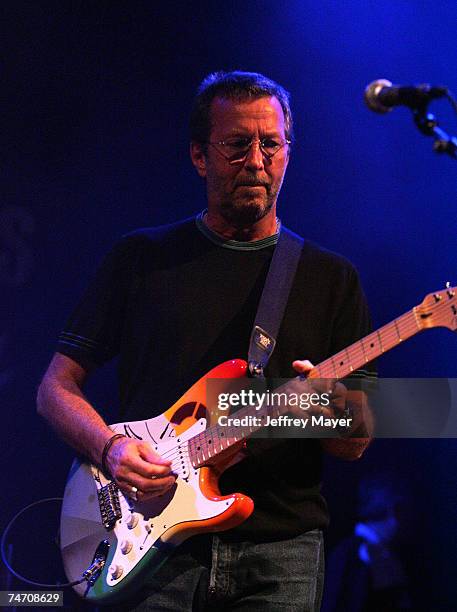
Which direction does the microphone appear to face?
to the viewer's left
